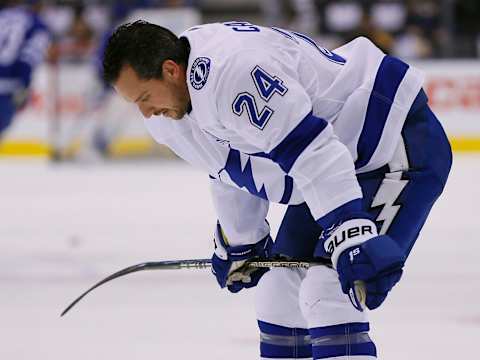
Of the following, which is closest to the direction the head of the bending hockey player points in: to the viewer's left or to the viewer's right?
to the viewer's left

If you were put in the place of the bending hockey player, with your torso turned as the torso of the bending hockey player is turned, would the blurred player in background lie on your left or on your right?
on your right

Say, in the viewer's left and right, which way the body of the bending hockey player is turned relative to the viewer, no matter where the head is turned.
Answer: facing the viewer and to the left of the viewer
